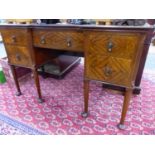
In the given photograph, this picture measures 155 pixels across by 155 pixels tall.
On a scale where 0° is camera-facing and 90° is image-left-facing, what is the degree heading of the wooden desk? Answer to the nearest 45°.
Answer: approximately 45°
